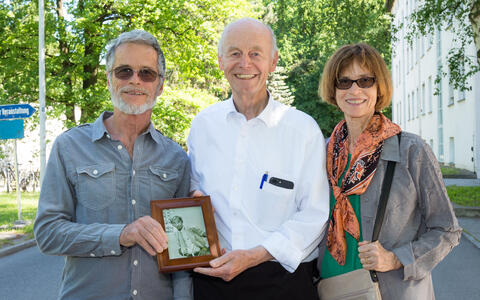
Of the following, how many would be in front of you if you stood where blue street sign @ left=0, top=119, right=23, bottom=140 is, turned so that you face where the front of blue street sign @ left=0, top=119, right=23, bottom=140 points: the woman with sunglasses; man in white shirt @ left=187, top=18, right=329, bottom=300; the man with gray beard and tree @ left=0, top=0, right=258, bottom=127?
3

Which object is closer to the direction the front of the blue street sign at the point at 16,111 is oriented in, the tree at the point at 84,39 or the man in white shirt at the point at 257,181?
the man in white shirt

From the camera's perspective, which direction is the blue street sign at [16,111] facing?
toward the camera

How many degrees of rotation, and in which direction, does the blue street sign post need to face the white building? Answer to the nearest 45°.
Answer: approximately 90° to its left

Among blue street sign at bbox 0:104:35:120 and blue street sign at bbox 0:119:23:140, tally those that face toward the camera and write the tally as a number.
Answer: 2

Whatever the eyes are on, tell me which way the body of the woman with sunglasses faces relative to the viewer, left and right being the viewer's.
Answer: facing the viewer and to the left of the viewer

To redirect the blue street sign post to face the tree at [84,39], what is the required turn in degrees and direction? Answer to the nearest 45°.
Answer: approximately 135° to its left

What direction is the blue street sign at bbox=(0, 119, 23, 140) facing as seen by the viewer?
toward the camera

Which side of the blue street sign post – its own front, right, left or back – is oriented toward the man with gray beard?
front

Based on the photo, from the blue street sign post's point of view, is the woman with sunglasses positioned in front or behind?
in front

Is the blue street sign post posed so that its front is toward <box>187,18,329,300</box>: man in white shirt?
yes
